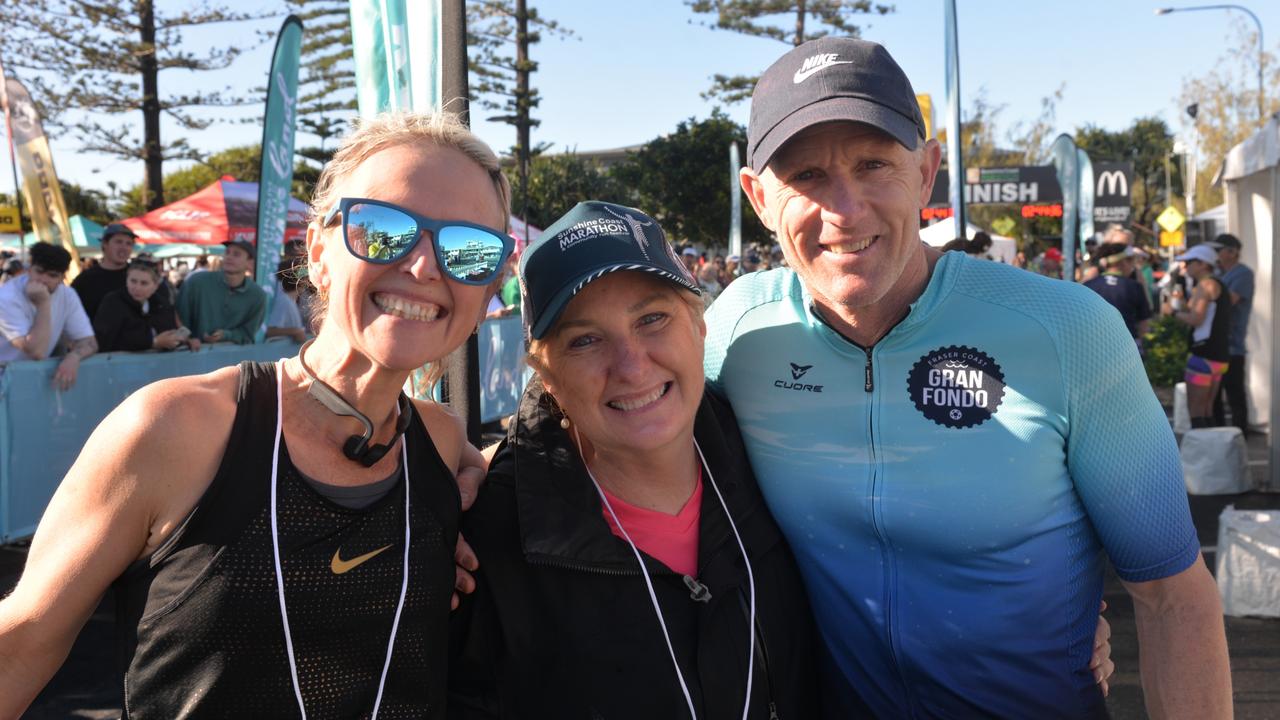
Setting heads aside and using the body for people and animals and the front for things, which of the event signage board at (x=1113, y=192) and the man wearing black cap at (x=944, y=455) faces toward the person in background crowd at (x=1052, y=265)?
the event signage board

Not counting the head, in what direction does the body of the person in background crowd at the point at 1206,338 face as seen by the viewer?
to the viewer's left

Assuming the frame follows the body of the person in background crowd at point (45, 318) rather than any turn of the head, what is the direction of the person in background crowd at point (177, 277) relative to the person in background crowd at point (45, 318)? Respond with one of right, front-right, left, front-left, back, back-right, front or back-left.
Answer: back-left

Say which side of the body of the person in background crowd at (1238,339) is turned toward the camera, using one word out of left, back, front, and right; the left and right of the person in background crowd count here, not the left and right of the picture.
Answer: left

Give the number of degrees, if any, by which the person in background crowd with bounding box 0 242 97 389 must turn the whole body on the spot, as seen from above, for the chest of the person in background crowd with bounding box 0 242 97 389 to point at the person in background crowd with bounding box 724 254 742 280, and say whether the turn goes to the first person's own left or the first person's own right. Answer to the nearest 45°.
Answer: approximately 90° to the first person's own left

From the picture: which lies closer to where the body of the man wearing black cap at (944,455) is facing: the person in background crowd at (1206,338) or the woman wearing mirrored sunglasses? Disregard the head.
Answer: the woman wearing mirrored sunglasses
